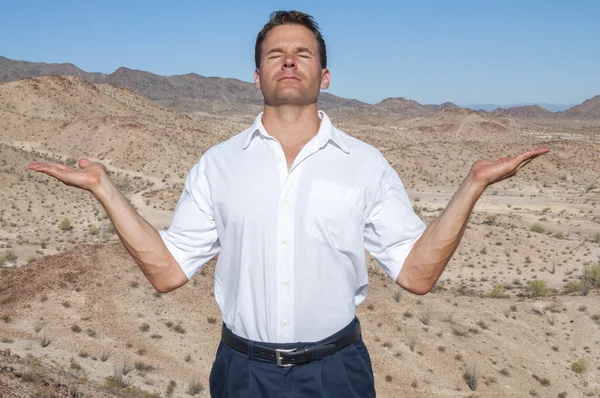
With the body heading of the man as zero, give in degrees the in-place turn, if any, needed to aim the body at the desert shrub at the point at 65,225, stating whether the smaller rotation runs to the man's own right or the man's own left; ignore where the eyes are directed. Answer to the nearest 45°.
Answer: approximately 135° to the man's own right

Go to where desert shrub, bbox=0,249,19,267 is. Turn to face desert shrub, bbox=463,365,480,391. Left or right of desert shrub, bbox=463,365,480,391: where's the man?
right

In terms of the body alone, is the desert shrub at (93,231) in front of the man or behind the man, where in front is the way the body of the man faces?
behind

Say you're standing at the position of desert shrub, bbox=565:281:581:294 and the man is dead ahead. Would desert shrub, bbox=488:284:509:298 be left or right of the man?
right

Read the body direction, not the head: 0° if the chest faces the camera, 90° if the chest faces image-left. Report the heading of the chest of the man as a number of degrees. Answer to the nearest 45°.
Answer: approximately 0°

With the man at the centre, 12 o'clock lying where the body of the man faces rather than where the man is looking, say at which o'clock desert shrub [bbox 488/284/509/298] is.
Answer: The desert shrub is roughly at 7 o'clock from the man.

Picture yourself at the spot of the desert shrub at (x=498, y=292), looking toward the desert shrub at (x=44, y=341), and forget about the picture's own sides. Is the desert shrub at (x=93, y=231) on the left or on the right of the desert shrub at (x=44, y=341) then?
right

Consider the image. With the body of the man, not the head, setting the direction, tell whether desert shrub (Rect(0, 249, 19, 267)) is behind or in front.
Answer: behind

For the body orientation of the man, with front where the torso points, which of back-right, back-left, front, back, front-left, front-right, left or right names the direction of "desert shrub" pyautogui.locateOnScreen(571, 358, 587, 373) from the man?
back-left

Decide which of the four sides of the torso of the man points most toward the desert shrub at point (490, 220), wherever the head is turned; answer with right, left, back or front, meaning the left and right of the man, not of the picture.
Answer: back

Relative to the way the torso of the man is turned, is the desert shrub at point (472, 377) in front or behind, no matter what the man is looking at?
behind

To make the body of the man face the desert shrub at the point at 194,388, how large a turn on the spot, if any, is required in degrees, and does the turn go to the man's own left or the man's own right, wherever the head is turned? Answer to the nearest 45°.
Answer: approximately 180°
